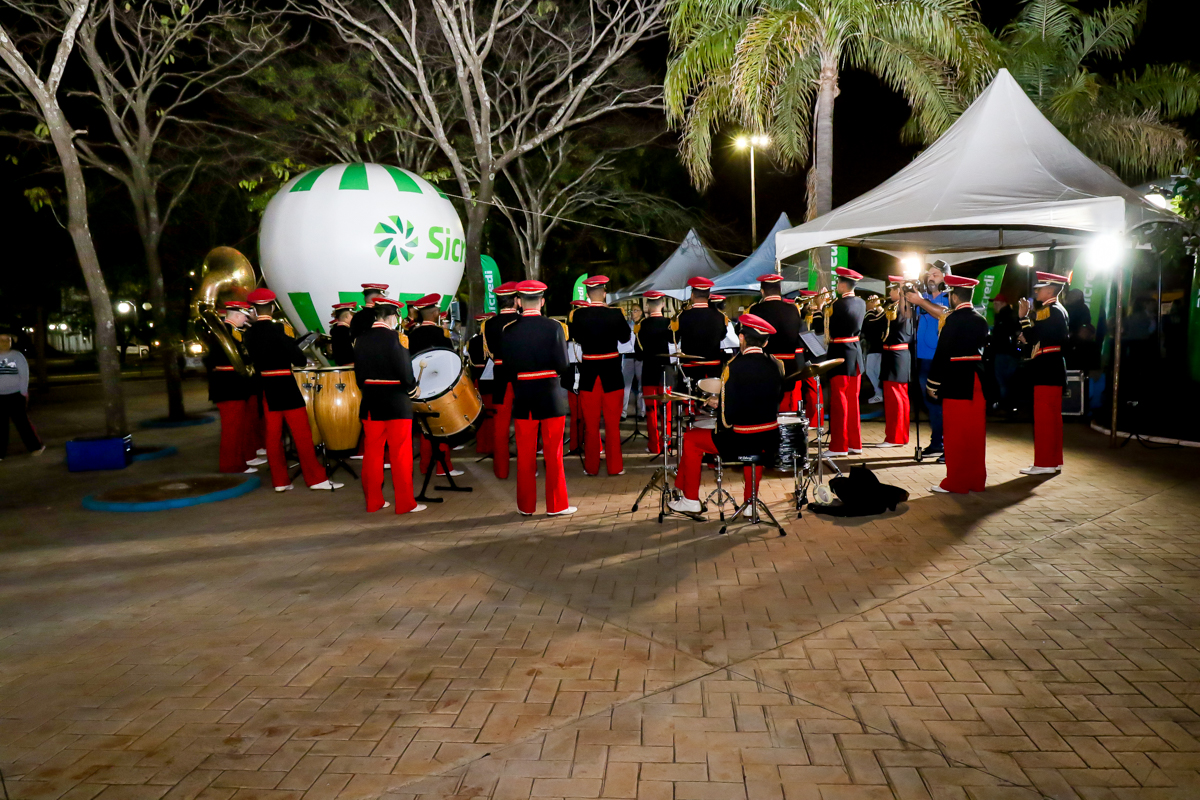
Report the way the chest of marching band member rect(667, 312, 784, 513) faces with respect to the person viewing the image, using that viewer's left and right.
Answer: facing away from the viewer and to the left of the viewer

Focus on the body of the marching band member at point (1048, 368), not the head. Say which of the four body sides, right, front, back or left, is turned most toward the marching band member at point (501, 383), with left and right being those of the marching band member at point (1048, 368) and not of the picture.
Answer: front

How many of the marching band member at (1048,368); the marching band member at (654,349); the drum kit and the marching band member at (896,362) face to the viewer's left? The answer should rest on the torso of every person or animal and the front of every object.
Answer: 2

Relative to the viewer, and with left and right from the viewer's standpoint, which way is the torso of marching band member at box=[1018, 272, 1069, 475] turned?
facing to the left of the viewer

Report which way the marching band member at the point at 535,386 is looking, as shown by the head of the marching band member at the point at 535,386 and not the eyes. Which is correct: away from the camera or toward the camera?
away from the camera

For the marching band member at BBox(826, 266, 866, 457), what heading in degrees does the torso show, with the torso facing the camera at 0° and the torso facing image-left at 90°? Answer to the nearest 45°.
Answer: approximately 135°

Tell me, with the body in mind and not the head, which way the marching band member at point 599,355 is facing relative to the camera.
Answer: away from the camera

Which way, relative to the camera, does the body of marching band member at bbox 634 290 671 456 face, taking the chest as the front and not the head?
away from the camera

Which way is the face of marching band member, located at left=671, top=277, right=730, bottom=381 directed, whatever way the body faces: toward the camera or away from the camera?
away from the camera

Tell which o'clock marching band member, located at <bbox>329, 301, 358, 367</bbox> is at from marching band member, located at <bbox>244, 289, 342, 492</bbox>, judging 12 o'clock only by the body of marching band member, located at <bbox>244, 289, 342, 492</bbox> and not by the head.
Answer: marching band member, located at <bbox>329, 301, 358, 367</bbox> is roughly at 12 o'clock from marching band member, located at <bbox>244, 289, 342, 492</bbox>.

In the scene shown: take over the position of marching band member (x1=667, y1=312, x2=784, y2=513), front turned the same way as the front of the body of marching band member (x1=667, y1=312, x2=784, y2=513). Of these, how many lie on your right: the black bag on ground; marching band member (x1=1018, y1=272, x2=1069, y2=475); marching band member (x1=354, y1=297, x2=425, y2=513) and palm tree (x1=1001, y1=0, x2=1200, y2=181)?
3
